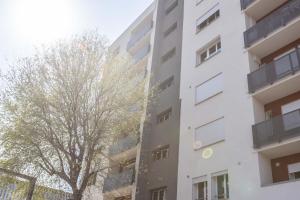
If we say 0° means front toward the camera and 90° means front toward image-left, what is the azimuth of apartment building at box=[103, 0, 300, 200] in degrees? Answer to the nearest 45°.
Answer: approximately 45°

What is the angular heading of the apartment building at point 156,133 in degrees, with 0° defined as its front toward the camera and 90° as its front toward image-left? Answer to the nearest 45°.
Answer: approximately 45°
